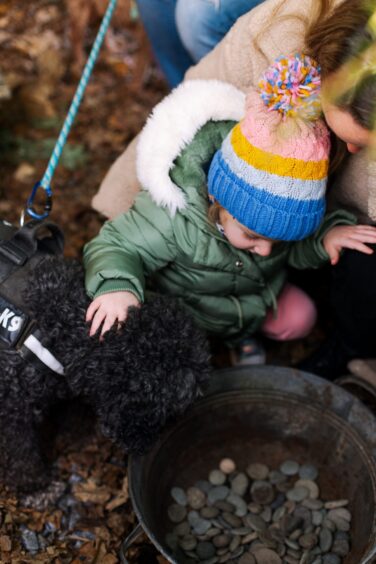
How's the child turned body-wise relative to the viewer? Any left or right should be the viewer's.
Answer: facing the viewer and to the right of the viewer

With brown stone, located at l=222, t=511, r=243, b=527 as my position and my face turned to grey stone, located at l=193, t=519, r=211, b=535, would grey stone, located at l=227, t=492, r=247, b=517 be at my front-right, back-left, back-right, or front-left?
back-right

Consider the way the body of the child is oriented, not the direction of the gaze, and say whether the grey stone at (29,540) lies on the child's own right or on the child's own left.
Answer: on the child's own right
